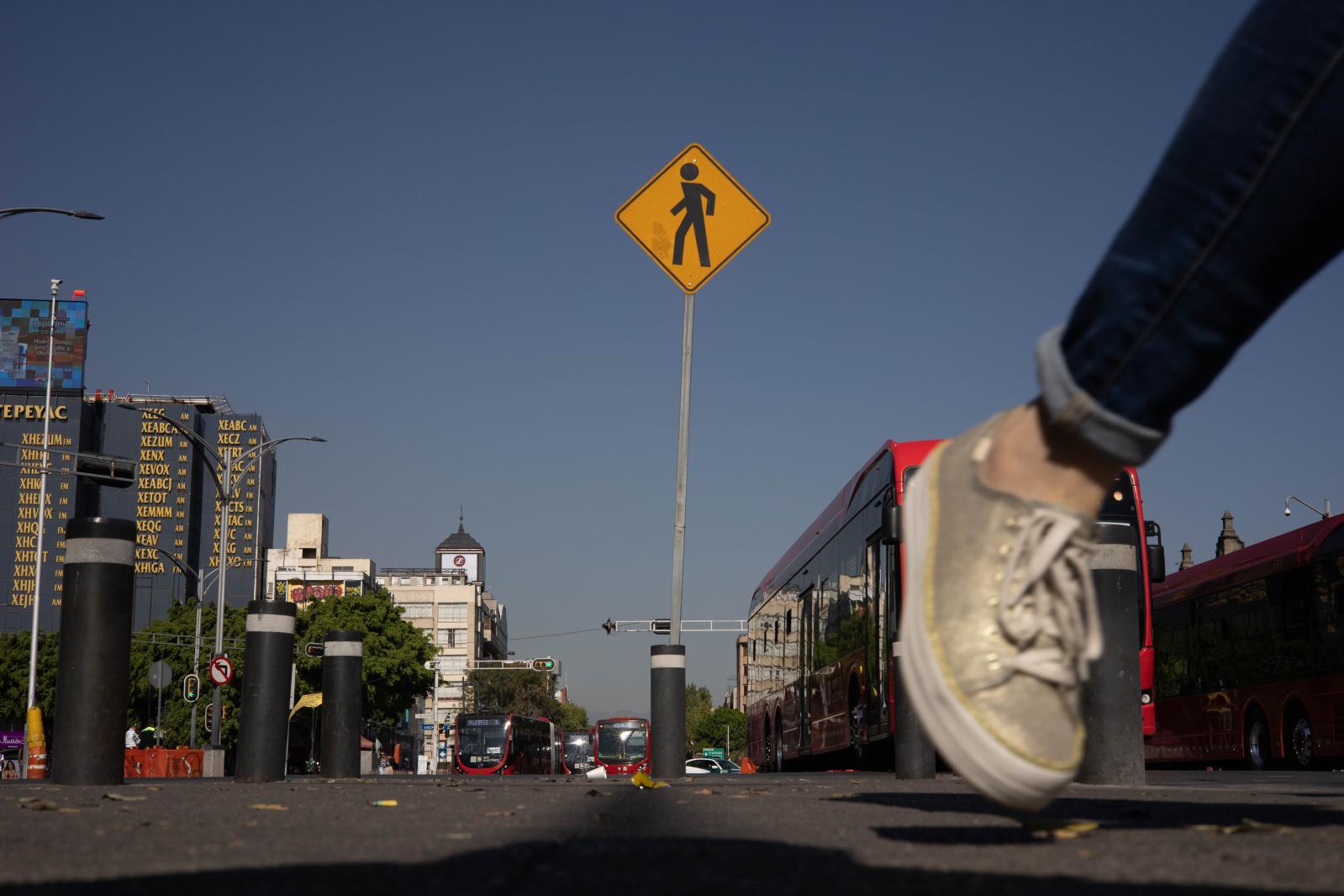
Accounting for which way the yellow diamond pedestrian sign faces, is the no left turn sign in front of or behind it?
behind

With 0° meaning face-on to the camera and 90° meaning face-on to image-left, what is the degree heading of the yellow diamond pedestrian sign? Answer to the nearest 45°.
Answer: approximately 0°

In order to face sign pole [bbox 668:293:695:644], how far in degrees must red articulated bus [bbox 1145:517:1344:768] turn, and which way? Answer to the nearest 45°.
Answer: approximately 45° to its right

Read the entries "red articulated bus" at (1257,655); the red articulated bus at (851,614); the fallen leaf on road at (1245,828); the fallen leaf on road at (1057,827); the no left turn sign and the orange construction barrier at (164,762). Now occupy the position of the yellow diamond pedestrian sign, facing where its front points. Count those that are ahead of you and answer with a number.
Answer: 2

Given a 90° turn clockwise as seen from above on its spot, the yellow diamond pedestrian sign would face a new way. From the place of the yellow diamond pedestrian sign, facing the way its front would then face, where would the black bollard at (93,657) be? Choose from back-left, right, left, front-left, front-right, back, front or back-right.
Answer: front-left

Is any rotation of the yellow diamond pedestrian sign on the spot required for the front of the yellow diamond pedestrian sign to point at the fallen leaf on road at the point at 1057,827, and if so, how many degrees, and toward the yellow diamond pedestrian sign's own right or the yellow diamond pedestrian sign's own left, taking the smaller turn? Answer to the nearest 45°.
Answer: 0° — it already faces it

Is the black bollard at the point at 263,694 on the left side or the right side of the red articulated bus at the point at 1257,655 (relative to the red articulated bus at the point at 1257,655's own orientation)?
on its right

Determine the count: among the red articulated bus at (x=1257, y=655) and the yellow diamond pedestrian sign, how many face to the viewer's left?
0

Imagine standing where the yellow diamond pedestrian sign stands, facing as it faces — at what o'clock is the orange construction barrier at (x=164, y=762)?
The orange construction barrier is roughly at 5 o'clock from the yellow diamond pedestrian sign.
